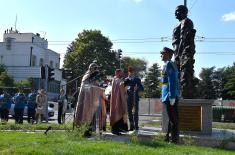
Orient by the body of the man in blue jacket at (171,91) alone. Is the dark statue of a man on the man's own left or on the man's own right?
on the man's own right

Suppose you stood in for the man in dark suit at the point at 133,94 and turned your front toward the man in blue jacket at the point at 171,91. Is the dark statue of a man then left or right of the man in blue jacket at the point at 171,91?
left

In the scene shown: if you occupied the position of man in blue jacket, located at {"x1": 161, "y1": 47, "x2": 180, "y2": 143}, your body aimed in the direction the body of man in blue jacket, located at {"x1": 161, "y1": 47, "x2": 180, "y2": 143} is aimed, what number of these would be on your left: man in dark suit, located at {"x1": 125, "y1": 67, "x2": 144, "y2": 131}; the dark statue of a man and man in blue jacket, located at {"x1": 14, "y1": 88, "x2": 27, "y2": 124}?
0

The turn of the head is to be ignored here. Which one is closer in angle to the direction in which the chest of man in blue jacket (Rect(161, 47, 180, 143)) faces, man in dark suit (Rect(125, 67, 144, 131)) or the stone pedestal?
the man in dark suit

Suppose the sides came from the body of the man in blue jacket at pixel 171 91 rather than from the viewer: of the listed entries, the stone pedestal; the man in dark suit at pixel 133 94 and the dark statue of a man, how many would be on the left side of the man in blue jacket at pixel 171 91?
0

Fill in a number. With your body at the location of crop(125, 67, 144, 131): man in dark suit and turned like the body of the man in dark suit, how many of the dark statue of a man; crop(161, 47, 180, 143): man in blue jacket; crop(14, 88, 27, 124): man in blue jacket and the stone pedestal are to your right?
1

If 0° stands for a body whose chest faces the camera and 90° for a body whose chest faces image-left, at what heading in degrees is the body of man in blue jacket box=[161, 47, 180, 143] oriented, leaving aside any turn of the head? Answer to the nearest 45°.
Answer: approximately 90°
